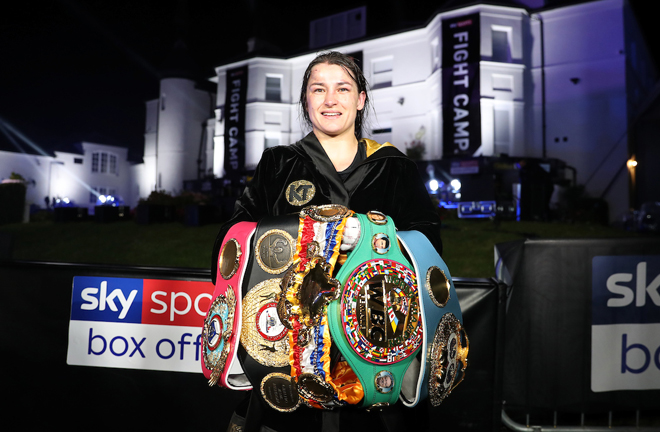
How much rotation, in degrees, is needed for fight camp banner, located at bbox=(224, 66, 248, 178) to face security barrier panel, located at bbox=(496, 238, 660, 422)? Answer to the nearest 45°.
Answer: approximately 45° to its left

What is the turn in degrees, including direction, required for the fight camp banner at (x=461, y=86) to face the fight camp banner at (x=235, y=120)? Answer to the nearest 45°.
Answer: approximately 45° to its right

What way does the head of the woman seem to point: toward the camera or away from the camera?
toward the camera

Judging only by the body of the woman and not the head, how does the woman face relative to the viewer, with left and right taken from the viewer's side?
facing the viewer

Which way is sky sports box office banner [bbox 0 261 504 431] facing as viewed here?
toward the camera

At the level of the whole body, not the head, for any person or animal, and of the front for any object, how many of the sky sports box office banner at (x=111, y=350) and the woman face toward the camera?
2

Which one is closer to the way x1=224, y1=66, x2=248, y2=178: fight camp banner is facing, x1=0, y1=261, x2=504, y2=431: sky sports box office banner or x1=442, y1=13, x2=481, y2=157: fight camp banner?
the sky sports box office banner

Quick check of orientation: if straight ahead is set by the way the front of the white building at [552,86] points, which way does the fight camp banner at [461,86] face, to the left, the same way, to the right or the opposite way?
the same way

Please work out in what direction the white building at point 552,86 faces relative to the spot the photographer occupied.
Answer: facing the viewer and to the left of the viewer

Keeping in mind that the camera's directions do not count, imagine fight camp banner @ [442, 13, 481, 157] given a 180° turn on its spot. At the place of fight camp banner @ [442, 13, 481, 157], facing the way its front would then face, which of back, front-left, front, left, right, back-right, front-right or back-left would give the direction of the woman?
back-right

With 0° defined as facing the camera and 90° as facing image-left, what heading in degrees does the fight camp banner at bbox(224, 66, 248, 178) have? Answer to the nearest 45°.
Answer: approximately 45°

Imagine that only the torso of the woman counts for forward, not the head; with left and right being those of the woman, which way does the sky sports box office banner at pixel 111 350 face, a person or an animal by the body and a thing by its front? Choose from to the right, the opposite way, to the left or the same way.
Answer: the same way

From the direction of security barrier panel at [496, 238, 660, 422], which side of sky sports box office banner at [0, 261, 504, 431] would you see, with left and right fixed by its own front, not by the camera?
left
